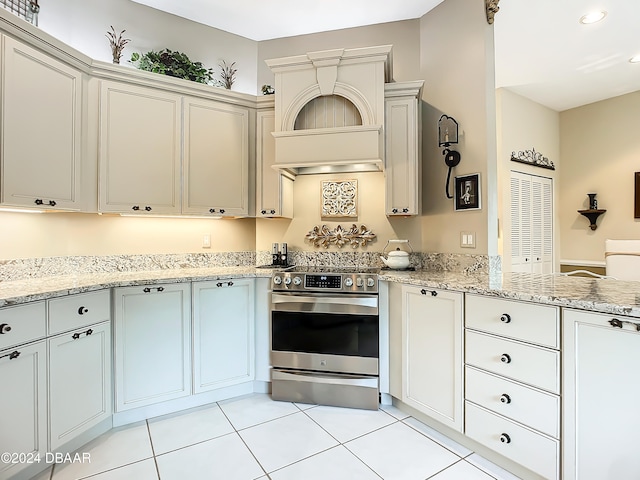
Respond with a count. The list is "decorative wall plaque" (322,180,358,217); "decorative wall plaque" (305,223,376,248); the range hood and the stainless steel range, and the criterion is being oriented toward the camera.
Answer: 4

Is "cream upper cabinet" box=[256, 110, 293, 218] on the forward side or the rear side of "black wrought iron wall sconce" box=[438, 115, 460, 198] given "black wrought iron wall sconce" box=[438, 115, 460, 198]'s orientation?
on the forward side

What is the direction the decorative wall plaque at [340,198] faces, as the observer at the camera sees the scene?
facing the viewer

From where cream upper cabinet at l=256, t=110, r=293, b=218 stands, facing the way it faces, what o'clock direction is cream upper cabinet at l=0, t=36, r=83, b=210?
cream upper cabinet at l=0, t=36, r=83, b=210 is roughly at 2 o'clock from cream upper cabinet at l=256, t=110, r=293, b=218.

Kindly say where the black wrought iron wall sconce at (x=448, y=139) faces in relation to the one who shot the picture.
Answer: facing the viewer and to the left of the viewer

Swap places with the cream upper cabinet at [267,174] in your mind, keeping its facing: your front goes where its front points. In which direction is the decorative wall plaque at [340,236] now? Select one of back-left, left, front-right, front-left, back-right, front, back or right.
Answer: left

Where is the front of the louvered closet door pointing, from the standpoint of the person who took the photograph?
facing the viewer and to the right of the viewer

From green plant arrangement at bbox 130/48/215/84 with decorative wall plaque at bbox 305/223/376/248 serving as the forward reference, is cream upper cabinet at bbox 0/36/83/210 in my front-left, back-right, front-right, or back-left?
back-right

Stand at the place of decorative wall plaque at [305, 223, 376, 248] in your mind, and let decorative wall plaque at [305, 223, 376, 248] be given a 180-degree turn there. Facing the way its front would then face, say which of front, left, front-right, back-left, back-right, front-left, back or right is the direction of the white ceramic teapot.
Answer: back-right

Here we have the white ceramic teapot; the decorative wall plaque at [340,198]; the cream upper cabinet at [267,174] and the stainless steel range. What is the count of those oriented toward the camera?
3

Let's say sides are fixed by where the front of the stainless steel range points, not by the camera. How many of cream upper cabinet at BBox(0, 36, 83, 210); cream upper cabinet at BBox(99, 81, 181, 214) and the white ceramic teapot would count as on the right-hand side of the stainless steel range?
2

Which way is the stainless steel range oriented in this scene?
toward the camera

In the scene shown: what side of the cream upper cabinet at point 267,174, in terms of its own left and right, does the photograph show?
front
